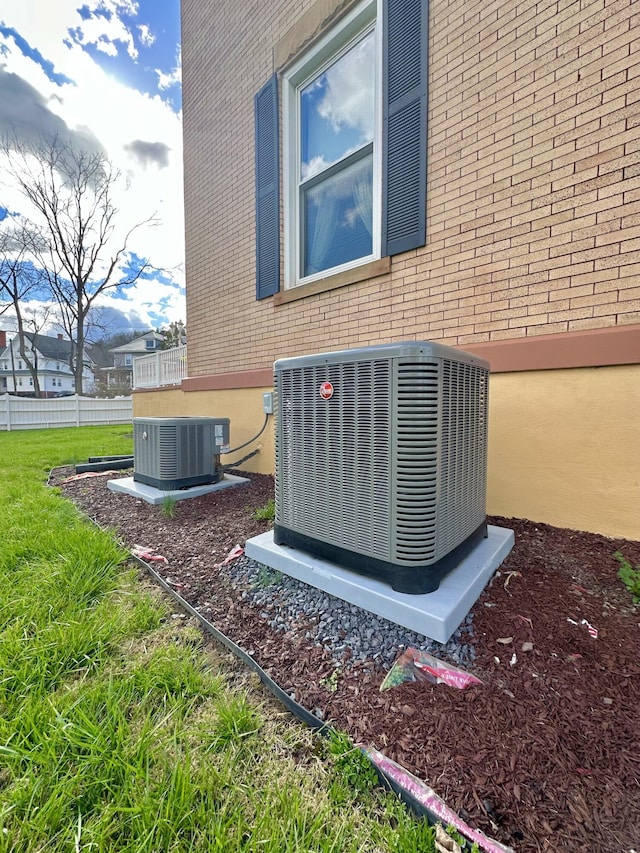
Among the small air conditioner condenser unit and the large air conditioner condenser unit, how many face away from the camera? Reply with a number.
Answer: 0

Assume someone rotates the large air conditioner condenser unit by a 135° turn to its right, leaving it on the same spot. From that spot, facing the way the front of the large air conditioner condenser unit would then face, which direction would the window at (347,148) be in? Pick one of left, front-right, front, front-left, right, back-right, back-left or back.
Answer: front

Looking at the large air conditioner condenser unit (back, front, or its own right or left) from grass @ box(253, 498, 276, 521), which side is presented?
right

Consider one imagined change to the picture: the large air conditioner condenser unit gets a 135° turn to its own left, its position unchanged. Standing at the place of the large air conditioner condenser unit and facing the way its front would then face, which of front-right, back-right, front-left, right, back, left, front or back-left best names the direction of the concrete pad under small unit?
back-left

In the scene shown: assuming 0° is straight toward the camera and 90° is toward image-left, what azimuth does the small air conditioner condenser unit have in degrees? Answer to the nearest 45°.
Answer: approximately 45°

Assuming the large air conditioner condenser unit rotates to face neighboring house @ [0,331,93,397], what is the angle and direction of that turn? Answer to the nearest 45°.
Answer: approximately 90° to its right

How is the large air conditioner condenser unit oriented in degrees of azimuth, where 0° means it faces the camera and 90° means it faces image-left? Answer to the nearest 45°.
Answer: approximately 45°

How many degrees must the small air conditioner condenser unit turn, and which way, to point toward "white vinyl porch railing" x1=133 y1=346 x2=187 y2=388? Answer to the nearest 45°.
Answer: approximately 135° to its right

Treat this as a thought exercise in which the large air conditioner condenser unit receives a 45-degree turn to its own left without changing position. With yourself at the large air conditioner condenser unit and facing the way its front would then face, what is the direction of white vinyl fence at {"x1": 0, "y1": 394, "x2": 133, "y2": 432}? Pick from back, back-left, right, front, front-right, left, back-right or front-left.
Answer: back-right

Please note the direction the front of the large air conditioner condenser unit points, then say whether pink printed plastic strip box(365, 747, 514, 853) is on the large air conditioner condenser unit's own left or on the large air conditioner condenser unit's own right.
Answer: on the large air conditioner condenser unit's own left
